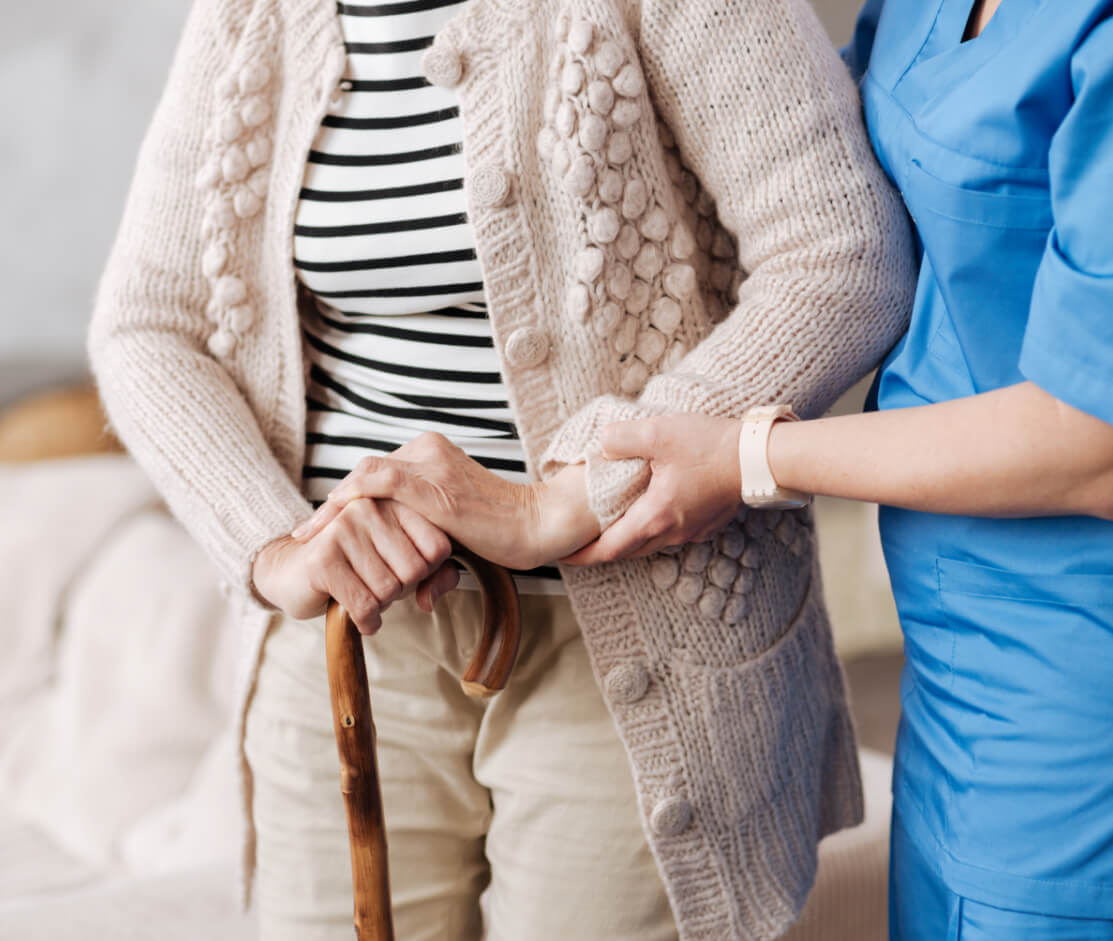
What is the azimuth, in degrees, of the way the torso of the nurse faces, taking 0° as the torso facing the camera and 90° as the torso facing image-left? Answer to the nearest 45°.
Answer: approximately 45°
